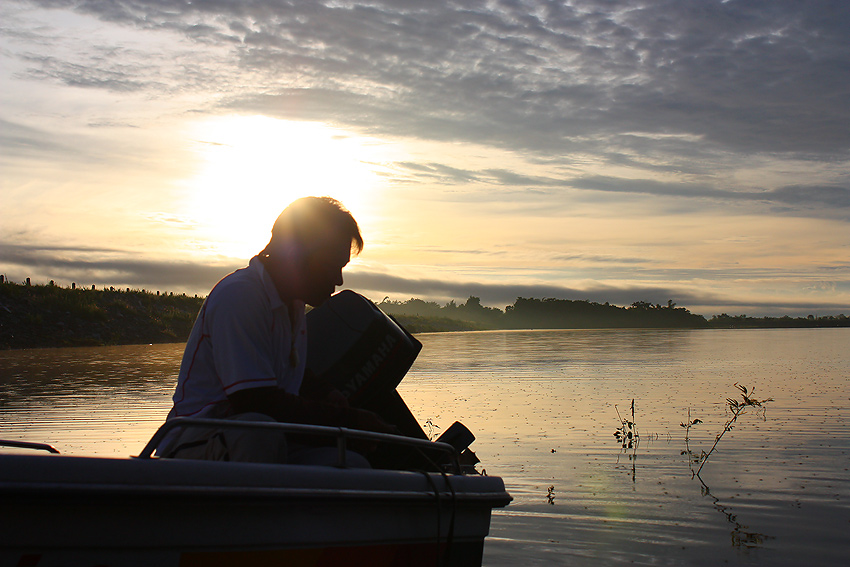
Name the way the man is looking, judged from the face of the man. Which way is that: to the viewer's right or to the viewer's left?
to the viewer's right

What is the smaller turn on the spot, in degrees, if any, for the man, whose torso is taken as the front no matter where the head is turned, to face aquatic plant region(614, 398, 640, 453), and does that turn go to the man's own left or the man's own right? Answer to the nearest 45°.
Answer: approximately 45° to the man's own left

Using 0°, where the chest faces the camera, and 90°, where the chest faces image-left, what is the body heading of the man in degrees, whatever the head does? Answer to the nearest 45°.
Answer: approximately 270°
